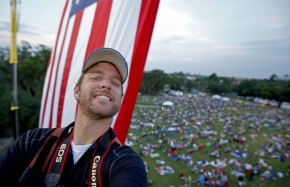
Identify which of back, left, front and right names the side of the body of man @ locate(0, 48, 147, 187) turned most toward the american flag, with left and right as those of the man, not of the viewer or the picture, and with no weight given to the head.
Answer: back

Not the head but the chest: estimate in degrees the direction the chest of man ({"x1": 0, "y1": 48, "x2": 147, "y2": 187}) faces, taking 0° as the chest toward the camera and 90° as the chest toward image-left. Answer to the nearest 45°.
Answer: approximately 0°

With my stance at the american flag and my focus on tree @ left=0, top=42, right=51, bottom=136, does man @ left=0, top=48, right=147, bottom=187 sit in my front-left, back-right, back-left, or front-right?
back-left

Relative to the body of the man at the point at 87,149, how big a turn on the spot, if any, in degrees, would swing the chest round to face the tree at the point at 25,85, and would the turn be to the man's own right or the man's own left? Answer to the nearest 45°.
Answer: approximately 180°
